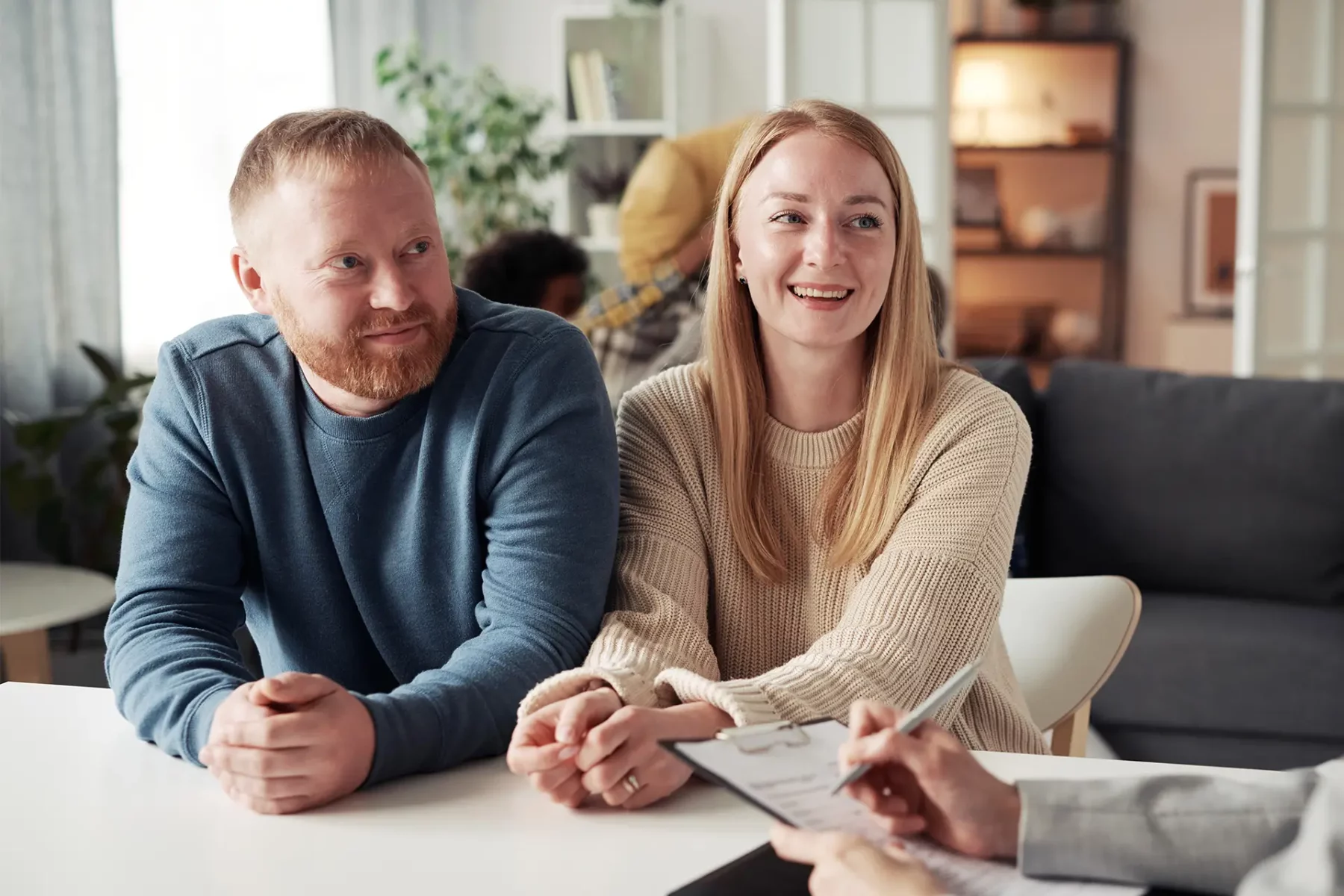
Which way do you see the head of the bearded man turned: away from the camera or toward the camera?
toward the camera

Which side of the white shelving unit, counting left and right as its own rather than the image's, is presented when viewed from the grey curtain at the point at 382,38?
right

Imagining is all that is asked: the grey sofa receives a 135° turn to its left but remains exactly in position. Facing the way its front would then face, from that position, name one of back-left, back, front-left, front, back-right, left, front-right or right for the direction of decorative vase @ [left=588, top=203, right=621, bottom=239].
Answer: left

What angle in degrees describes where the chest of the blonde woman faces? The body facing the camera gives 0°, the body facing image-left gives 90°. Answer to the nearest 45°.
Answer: approximately 0°

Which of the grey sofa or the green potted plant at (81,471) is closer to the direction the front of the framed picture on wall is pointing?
the grey sofa

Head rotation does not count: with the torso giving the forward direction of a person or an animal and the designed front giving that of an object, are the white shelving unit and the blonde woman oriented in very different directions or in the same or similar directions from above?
same or similar directions

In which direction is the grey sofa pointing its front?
toward the camera

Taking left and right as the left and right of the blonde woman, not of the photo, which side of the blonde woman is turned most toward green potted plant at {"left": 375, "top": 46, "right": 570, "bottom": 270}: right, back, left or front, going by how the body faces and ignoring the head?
back

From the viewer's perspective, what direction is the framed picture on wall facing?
toward the camera

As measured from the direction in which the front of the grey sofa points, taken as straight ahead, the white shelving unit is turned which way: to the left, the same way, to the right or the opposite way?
the same way

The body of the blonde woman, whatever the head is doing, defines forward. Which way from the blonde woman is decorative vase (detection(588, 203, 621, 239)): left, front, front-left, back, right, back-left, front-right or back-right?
back

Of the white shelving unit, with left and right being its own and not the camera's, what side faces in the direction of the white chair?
front
